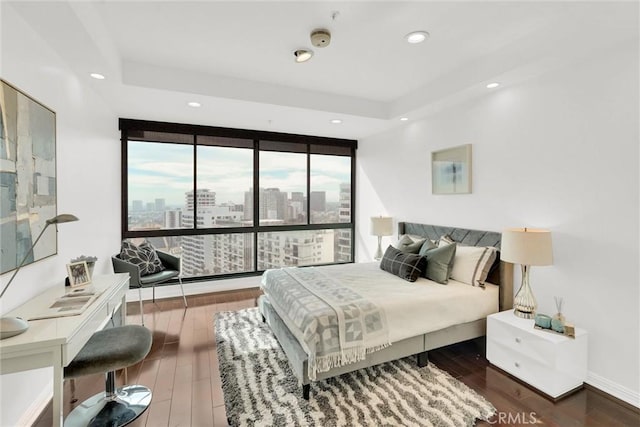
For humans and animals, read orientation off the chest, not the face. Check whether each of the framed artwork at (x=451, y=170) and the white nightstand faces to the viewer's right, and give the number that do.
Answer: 0

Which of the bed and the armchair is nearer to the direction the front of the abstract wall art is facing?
the bed

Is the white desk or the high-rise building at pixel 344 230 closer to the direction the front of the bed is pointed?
the white desk

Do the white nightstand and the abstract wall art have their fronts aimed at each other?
yes

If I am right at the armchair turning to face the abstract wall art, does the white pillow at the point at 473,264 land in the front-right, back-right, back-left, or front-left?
front-left

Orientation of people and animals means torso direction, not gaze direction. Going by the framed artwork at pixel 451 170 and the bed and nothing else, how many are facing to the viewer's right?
0

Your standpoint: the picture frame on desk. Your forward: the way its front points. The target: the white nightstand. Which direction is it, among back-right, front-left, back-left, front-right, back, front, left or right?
front

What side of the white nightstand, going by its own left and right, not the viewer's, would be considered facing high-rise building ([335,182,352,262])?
right

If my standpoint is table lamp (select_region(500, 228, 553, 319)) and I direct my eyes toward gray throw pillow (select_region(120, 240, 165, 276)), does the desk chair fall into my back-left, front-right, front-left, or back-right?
front-left

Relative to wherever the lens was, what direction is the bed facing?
facing the viewer and to the left of the viewer

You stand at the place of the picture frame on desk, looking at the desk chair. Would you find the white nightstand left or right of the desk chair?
left

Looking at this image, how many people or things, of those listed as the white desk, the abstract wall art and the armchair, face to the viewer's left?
0

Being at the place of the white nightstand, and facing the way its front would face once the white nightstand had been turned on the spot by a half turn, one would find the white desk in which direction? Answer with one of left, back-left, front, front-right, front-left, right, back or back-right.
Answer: back

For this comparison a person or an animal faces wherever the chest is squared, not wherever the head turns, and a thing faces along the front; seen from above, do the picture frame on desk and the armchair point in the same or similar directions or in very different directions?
same or similar directions

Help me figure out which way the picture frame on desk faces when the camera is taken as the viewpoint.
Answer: facing the viewer and to the right of the viewer

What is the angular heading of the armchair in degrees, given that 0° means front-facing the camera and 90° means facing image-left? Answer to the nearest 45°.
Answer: approximately 315°

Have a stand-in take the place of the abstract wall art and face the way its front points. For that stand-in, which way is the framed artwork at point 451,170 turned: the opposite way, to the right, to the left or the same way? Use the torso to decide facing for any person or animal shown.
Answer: the opposite way

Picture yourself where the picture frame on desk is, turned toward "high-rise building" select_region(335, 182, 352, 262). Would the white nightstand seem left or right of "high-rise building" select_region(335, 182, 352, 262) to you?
right

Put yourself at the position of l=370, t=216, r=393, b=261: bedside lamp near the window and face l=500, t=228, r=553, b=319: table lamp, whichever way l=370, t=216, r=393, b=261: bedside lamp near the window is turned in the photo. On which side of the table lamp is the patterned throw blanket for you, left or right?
right

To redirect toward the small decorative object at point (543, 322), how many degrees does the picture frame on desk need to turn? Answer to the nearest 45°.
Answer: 0° — it already faces it
